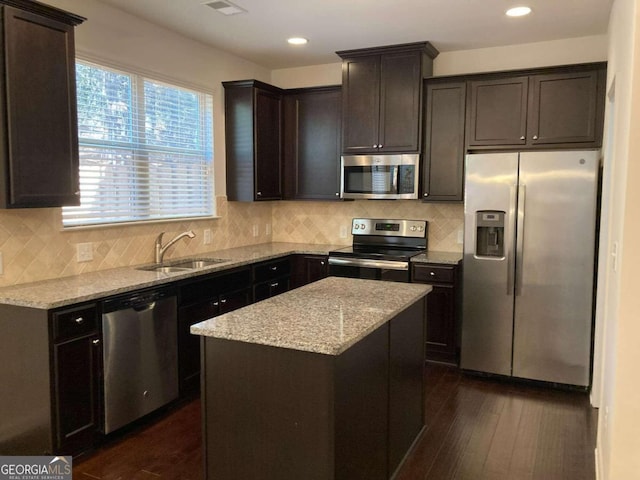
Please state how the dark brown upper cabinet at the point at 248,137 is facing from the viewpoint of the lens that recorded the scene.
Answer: facing the viewer and to the right of the viewer

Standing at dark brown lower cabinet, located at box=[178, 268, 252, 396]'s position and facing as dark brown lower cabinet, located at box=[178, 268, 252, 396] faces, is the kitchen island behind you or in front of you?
in front

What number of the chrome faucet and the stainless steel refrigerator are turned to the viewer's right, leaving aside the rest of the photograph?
1

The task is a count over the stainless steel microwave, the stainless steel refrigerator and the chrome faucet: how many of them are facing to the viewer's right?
1

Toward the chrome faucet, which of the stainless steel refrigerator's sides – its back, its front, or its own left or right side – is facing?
right

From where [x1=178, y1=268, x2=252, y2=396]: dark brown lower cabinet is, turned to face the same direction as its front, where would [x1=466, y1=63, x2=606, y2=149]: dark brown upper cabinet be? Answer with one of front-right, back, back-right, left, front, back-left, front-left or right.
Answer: front-left

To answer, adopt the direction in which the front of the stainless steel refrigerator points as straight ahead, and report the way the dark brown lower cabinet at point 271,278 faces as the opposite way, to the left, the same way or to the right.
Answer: to the left

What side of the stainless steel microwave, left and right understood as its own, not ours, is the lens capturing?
front

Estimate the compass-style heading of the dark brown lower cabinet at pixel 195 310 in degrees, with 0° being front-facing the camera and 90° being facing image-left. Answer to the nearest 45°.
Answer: approximately 315°

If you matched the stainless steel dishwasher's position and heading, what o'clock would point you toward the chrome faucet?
The chrome faucet is roughly at 8 o'clock from the stainless steel dishwasher.
